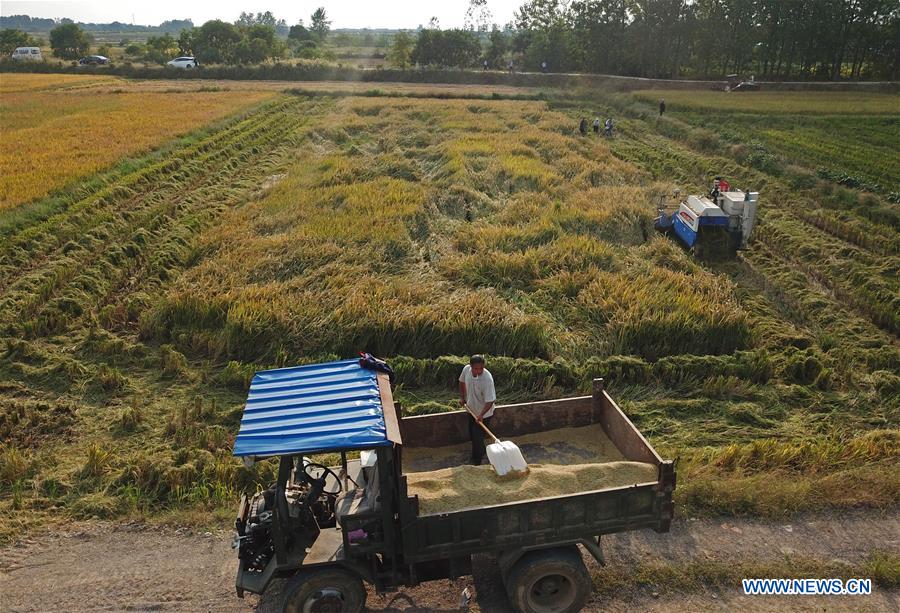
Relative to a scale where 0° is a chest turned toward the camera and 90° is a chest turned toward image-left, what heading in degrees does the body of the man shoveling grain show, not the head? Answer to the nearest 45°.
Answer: approximately 0°

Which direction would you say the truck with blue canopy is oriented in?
to the viewer's left

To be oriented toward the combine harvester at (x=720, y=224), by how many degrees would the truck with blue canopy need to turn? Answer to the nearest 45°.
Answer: approximately 135° to its right

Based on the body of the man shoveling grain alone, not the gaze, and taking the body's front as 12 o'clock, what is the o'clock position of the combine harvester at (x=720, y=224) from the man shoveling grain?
The combine harvester is roughly at 7 o'clock from the man shoveling grain.
